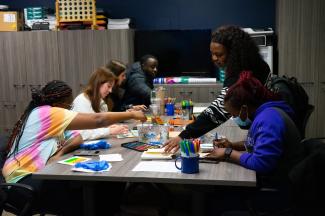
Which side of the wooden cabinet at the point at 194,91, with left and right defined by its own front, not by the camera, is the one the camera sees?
front

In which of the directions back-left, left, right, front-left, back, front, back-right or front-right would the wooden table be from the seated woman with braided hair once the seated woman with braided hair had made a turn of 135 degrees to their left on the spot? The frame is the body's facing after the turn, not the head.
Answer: back

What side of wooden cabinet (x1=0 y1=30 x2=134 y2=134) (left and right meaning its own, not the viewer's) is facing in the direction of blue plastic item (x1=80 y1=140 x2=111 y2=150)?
front

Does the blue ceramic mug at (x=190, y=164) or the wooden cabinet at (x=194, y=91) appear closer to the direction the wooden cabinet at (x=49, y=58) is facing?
the blue ceramic mug

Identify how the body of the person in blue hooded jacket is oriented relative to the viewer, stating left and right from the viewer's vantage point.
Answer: facing to the left of the viewer

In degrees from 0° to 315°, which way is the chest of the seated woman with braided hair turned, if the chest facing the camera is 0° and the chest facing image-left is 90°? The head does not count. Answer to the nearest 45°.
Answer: approximately 270°

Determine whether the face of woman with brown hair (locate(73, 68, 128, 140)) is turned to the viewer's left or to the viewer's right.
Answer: to the viewer's right

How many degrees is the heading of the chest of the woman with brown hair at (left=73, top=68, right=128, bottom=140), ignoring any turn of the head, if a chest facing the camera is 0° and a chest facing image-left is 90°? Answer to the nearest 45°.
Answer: approximately 270°

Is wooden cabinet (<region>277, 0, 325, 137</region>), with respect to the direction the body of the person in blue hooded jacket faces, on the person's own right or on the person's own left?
on the person's own right

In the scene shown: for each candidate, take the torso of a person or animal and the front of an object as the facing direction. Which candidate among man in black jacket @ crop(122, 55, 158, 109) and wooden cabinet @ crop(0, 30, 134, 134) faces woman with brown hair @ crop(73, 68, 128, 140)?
the wooden cabinet

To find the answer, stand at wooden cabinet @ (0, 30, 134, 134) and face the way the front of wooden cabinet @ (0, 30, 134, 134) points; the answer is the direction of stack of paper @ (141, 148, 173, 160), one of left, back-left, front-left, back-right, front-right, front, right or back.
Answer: front

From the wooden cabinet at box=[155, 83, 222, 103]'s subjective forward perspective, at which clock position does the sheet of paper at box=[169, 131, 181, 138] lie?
The sheet of paper is roughly at 12 o'clock from the wooden cabinet.
